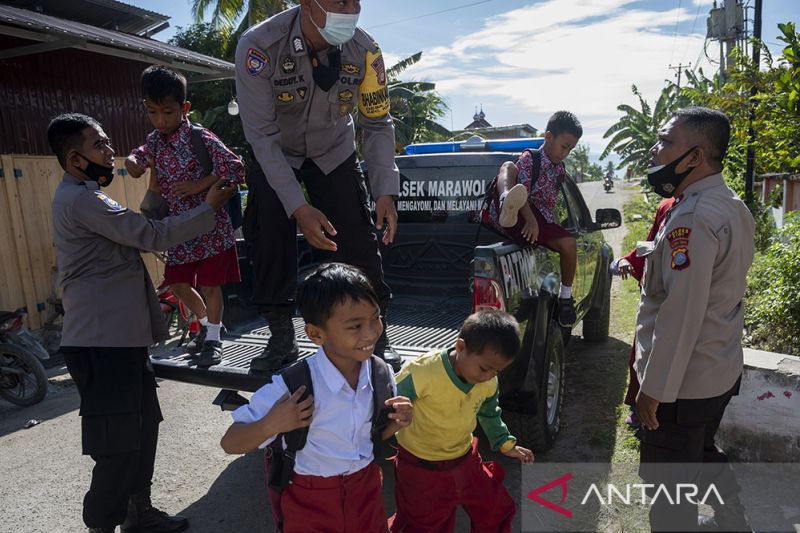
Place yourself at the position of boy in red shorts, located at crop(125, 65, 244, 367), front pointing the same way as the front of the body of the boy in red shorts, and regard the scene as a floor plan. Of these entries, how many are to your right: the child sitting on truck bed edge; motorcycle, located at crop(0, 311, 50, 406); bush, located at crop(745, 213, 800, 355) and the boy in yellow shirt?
1

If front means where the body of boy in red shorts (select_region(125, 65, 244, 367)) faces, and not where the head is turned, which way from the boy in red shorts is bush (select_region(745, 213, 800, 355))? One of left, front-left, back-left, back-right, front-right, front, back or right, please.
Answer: back-left

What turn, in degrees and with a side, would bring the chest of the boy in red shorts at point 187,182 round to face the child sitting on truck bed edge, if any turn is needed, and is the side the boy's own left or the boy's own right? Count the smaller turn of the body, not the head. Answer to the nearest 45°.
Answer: approximately 135° to the boy's own left

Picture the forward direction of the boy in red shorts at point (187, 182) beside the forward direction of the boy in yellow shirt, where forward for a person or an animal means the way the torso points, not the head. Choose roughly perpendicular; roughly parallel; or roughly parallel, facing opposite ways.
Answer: roughly perpendicular

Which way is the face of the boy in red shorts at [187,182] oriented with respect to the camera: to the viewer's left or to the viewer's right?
to the viewer's left

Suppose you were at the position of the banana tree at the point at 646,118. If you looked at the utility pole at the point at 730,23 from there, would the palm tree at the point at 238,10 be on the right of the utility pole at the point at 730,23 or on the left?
right

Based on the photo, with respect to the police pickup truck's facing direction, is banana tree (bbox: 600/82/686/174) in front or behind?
in front

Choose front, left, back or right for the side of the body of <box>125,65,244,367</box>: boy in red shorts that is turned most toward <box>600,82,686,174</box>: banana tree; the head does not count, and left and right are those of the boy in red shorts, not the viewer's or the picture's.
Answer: back

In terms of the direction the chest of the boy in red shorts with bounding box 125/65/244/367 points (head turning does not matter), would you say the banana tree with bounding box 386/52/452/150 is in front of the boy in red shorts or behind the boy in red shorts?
behind

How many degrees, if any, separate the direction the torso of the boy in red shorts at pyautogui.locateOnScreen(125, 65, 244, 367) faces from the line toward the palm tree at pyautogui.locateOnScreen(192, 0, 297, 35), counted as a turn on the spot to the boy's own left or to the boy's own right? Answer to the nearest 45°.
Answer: approximately 135° to the boy's own right

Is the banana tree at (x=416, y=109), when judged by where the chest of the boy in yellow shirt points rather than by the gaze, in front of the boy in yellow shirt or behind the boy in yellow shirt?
behind

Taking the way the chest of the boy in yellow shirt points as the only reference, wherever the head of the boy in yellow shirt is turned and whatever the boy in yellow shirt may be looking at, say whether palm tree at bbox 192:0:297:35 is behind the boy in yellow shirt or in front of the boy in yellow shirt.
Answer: behind
